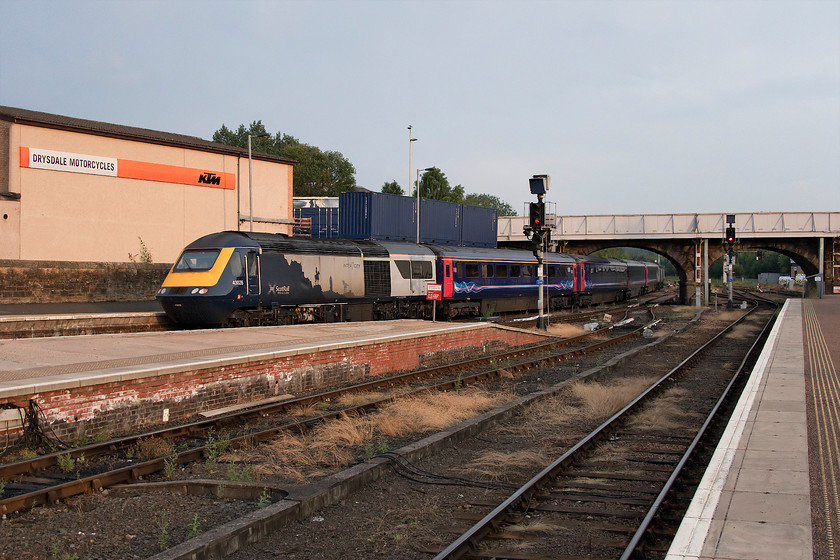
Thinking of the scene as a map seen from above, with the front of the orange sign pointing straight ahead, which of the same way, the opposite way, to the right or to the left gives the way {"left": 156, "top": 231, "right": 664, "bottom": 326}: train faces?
to the right

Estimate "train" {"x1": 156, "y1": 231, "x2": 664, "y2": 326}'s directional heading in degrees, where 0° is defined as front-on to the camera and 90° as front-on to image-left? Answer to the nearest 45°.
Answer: approximately 45°

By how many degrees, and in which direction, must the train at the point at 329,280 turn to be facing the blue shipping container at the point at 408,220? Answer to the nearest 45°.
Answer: approximately 135° to its right

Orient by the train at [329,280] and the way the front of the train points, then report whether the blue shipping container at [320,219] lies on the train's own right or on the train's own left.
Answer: on the train's own right

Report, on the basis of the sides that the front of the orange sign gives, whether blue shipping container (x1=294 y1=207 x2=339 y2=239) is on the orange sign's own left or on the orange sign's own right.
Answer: on the orange sign's own left

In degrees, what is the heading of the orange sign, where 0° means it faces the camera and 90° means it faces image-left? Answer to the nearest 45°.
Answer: approximately 315°

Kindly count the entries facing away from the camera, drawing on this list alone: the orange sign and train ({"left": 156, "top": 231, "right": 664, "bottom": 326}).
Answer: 0

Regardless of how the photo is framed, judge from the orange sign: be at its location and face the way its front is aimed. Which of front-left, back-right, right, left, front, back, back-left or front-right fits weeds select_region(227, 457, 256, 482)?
front-right

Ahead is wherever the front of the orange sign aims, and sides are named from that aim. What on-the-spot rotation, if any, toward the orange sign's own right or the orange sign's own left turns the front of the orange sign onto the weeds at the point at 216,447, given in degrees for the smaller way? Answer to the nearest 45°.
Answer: approximately 45° to the orange sign's own right

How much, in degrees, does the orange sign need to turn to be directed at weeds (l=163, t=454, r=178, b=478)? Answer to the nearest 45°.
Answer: approximately 45° to its right
